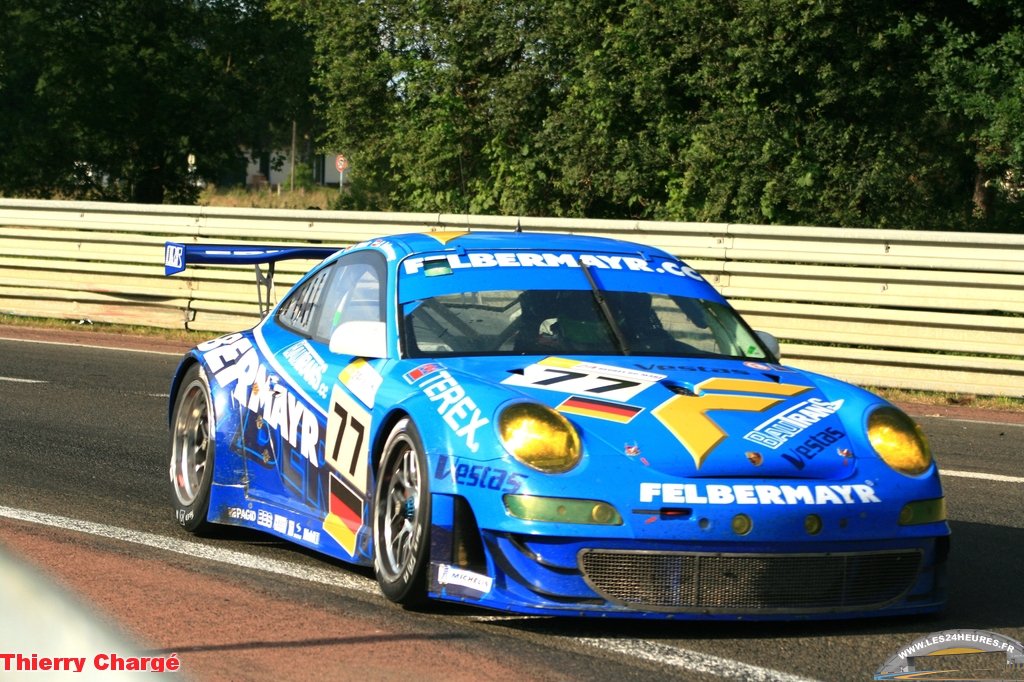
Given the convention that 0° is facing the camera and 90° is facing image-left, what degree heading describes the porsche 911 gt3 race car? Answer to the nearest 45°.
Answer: approximately 315°

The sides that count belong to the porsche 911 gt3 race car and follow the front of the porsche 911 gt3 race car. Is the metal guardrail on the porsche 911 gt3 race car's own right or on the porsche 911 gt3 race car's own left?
on the porsche 911 gt3 race car's own left

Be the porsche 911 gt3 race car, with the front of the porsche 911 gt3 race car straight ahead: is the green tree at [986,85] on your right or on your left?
on your left
